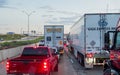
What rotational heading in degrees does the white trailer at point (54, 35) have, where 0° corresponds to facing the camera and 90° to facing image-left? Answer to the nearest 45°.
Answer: approximately 180°

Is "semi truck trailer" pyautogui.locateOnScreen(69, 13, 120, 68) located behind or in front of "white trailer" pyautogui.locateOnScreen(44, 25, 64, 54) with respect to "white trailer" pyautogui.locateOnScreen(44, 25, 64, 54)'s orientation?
behind

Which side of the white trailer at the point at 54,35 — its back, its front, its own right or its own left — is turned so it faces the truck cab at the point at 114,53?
back
